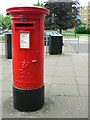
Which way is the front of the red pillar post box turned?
toward the camera

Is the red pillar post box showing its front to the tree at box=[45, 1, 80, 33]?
no
